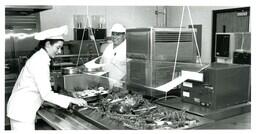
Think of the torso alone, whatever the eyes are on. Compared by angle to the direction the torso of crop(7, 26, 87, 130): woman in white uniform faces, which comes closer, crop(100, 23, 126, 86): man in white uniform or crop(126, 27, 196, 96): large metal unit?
the large metal unit

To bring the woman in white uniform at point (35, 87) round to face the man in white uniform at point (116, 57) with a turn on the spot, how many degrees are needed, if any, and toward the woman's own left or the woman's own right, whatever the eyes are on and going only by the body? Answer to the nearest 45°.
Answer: approximately 45° to the woman's own left

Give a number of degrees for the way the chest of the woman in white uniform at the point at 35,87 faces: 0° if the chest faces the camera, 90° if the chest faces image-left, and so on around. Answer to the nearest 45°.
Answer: approximately 270°

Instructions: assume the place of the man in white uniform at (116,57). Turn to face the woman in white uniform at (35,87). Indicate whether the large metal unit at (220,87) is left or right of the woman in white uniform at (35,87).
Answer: left

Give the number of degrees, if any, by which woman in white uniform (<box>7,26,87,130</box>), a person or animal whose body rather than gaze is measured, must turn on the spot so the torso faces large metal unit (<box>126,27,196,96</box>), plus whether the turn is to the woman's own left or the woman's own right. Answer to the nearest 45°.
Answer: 0° — they already face it

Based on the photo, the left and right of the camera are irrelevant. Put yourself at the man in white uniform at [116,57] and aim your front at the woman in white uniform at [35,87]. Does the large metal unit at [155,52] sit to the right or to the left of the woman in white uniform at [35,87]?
left
